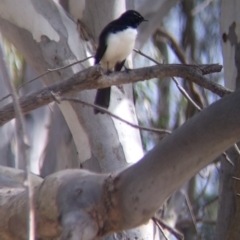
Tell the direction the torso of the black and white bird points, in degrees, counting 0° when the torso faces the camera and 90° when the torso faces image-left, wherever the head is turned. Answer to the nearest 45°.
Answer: approximately 315°
